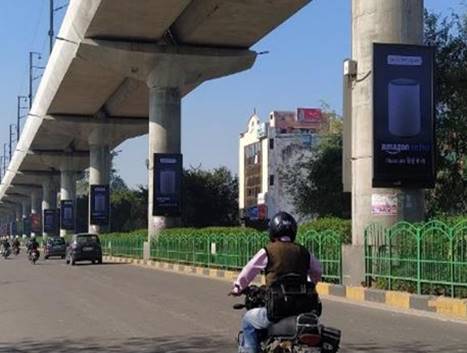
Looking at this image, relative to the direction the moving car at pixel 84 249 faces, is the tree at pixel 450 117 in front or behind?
behind

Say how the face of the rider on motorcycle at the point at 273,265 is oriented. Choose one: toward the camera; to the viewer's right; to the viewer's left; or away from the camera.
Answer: away from the camera

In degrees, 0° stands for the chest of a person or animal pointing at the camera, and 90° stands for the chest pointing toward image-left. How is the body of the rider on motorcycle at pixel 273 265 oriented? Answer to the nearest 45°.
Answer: approximately 135°

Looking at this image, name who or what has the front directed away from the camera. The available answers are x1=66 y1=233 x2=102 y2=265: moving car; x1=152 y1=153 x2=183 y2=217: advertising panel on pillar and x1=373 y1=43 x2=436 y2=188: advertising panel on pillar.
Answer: the moving car

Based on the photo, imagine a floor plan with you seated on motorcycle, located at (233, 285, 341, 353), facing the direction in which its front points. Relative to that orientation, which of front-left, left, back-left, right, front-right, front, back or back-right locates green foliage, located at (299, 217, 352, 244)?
front-right

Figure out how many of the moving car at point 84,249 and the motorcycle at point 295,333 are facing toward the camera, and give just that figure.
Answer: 0

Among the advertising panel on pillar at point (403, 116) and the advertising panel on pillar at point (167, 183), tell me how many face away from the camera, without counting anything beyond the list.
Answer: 0

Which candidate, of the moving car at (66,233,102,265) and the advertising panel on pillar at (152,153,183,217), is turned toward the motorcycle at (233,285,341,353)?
the advertising panel on pillar

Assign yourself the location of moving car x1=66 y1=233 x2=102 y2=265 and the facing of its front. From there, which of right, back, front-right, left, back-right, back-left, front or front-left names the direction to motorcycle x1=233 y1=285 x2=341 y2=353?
back

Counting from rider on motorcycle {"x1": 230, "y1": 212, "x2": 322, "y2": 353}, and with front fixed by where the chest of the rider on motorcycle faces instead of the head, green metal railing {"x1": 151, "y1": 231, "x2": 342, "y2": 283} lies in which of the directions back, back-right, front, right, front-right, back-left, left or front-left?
front-right

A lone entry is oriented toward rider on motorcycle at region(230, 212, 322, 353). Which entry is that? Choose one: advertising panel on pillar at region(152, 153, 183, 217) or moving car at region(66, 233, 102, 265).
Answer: the advertising panel on pillar

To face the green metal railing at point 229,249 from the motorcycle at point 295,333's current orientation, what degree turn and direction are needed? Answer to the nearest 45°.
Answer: approximately 45° to its right

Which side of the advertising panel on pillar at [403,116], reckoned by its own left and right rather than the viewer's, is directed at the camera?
front

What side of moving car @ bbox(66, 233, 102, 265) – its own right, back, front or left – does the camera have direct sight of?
back

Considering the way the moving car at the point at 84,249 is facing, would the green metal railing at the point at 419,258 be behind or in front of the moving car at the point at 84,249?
behind
